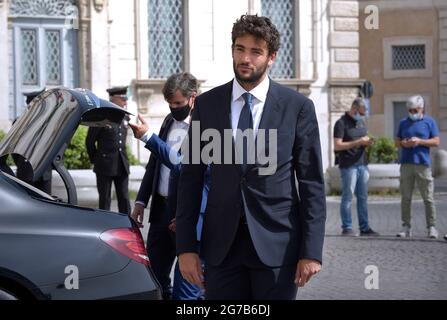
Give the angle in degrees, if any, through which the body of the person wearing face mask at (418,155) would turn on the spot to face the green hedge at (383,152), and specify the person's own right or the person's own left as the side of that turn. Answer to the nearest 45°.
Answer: approximately 180°

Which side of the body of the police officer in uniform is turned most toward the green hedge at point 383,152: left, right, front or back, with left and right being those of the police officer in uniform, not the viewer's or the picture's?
left

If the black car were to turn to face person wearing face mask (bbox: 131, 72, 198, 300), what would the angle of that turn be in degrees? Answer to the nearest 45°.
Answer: approximately 135° to its right

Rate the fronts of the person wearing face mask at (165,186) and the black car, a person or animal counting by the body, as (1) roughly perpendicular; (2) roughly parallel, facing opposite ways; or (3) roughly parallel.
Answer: roughly perpendicular

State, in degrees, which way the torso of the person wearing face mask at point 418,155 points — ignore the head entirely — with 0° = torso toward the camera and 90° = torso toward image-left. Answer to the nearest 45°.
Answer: approximately 0°

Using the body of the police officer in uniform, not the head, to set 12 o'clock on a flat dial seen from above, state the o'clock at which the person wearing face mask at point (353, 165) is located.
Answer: The person wearing face mask is roughly at 10 o'clock from the police officer in uniform.

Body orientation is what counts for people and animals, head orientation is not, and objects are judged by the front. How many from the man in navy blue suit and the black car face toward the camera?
1

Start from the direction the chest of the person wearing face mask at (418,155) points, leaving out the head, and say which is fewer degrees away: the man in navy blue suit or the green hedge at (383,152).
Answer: the man in navy blue suit

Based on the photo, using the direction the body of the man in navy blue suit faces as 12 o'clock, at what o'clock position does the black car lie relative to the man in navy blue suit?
The black car is roughly at 4 o'clock from the man in navy blue suit.

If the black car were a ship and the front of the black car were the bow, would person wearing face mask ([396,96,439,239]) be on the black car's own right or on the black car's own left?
on the black car's own right

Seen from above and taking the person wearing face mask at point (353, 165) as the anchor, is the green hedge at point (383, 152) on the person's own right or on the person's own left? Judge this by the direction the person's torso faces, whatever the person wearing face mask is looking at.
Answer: on the person's own left
